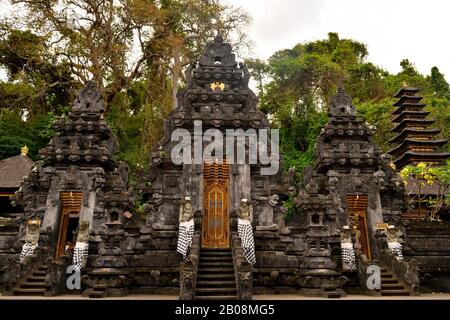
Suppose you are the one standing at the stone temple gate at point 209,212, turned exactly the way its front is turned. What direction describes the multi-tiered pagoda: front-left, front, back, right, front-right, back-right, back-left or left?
back-left

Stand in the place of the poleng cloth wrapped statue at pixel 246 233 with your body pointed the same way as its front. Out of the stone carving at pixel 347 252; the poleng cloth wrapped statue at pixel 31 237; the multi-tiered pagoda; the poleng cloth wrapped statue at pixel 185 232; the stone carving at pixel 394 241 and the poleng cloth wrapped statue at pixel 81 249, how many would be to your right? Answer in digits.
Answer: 3

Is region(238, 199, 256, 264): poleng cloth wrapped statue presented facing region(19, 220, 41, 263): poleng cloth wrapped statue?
no

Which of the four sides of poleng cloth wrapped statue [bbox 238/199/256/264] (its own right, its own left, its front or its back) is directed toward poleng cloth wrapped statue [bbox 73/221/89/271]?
right

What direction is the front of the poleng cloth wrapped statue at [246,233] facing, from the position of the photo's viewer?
facing the viewer

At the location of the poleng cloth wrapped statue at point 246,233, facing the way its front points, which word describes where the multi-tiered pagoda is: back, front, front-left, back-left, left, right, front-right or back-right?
back-left

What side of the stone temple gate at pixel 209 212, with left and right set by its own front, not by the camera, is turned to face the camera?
front

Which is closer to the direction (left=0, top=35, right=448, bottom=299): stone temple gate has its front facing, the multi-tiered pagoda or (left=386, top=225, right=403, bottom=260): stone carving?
the stone carving

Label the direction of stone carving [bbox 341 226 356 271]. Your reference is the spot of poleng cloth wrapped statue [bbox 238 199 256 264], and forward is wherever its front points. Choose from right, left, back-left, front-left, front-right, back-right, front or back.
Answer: left

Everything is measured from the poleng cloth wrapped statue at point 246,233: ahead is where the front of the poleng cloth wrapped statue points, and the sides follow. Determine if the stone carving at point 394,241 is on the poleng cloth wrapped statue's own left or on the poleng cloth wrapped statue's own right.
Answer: on the poleng cloth wrapped statue's own left
